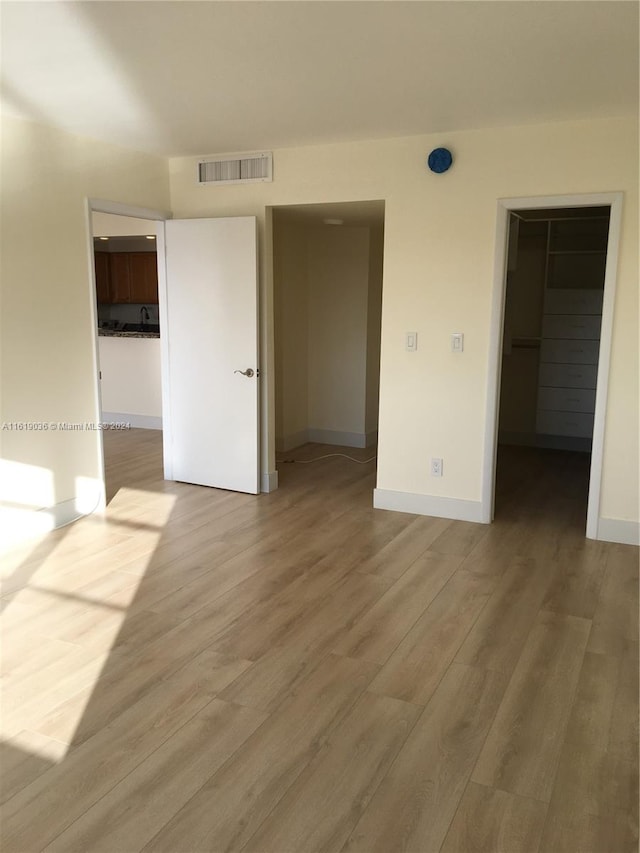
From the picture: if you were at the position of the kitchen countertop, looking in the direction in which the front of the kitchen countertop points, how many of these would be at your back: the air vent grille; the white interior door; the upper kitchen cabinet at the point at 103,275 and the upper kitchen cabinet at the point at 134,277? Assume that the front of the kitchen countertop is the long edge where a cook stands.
2

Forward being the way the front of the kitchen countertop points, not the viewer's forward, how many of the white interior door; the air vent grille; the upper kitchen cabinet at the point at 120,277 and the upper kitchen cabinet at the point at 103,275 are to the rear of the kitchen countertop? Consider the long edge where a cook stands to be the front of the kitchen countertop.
2

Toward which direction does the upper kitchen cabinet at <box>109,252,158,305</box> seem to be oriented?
toward the camera

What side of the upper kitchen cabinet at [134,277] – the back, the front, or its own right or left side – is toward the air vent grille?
front

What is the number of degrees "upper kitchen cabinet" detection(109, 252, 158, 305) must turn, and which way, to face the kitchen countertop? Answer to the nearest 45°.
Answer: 0° — it already faces it
